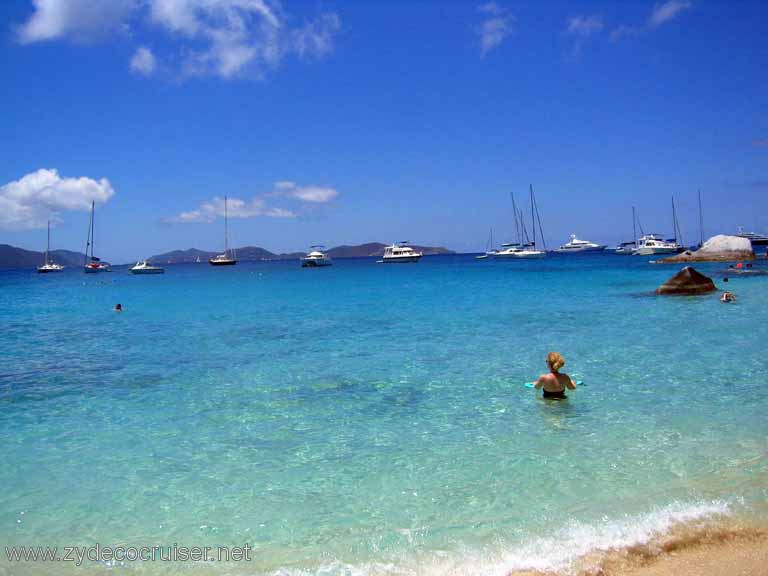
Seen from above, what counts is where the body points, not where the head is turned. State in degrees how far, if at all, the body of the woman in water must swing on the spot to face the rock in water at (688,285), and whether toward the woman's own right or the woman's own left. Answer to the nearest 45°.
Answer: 0° — they already face it

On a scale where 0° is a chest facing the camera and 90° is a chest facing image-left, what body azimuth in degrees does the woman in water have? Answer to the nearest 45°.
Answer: approximately 180°
